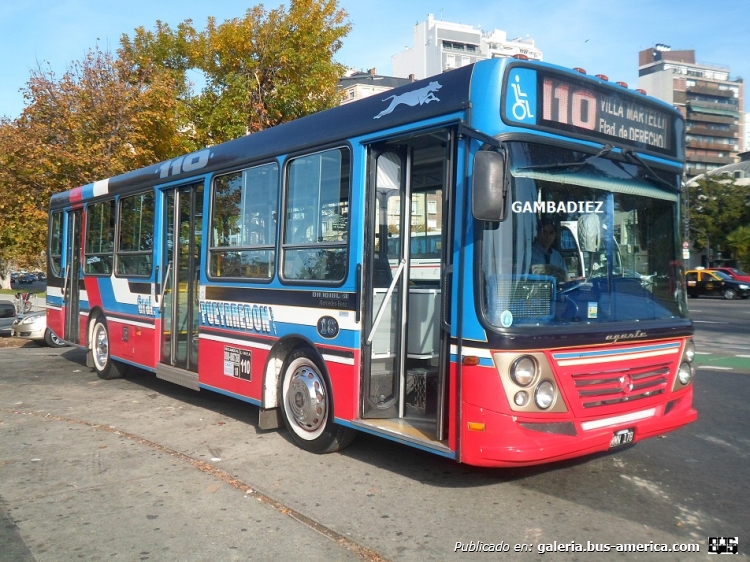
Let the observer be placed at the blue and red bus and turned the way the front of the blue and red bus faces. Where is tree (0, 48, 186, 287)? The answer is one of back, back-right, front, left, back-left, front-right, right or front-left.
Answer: back

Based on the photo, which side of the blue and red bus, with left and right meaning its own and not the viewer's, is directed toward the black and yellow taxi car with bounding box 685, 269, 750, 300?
left

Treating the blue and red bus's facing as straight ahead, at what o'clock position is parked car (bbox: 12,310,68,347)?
The parked car is roughly at 6 o'clock from the blue and red bus.

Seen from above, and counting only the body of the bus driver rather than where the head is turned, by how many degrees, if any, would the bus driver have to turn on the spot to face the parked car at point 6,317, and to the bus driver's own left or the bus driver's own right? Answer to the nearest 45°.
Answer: approximately 180°

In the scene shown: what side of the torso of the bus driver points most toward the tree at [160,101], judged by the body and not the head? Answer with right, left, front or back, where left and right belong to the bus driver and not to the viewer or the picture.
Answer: back

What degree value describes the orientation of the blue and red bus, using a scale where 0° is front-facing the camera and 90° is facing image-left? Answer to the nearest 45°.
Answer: approximately 315°

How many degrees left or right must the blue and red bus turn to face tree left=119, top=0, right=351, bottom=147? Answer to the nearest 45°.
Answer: approximately 135° to its left

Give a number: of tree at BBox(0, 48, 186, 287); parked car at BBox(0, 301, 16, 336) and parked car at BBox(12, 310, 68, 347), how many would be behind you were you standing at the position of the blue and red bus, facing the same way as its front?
3
